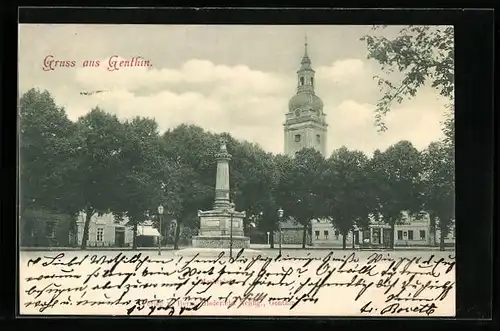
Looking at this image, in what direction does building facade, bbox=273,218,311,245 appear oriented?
toward the camera

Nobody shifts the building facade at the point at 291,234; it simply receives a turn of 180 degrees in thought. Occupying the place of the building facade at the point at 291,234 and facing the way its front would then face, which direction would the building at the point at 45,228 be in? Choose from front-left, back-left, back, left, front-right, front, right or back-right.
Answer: left
